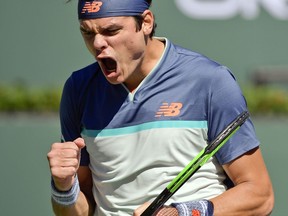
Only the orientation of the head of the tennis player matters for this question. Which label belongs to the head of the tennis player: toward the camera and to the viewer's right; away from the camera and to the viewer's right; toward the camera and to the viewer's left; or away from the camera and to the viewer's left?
toward the camera and to the viewer's left

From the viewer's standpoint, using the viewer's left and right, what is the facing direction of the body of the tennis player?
facing the viewer and to the left of the viewer
